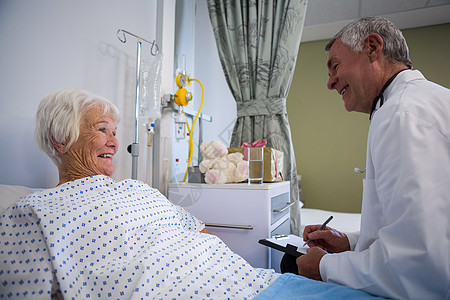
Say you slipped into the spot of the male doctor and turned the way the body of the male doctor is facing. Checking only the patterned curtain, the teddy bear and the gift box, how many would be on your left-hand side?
0

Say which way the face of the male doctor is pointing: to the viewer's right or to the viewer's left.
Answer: to the viewer's left

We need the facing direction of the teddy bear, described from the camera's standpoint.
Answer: facing the viewer

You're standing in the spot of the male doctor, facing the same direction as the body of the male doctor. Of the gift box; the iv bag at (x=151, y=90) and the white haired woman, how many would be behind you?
0

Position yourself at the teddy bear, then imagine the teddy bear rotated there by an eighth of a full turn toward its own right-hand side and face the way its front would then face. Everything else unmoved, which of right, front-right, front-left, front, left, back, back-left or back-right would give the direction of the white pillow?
front

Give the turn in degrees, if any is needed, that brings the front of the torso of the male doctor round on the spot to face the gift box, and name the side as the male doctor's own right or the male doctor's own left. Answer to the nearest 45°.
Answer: approximately 45° to the male doctor's own right

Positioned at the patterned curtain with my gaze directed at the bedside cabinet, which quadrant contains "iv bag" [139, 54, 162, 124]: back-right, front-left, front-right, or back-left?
front-right

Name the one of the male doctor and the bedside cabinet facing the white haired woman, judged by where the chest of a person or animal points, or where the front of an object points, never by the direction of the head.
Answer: the male doctor

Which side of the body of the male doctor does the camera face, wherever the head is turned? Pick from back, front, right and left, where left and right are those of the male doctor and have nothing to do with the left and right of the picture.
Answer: left

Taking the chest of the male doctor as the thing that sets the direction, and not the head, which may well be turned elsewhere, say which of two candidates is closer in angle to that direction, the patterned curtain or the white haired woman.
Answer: the white haired woman
